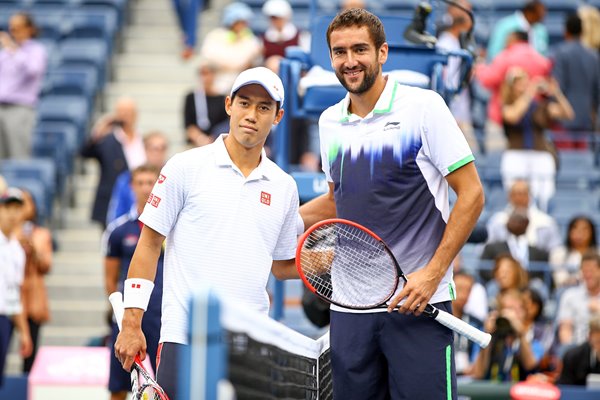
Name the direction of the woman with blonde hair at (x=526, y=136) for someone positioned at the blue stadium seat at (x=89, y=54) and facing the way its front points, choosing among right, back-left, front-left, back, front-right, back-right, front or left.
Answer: front-left

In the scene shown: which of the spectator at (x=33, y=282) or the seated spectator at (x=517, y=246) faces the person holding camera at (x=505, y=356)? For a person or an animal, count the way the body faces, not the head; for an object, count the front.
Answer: the seated spectator at (x=517, y=246)

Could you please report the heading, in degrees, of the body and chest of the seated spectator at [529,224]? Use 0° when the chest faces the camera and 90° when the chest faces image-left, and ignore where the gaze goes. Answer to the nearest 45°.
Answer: approximately 0°

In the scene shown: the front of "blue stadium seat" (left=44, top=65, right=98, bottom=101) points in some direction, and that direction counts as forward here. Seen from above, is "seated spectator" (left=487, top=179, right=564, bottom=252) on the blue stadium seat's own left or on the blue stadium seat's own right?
on the blue stadium seat's own left

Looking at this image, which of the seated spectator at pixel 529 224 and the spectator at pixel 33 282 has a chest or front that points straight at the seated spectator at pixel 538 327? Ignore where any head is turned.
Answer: the seated spectator at pixel 529 224

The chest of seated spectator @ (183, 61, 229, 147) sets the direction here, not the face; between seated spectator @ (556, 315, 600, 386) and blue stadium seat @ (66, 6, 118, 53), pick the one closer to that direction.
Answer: the seated spectator

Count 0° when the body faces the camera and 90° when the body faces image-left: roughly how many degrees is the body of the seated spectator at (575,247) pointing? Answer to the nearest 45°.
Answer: approximately 0°

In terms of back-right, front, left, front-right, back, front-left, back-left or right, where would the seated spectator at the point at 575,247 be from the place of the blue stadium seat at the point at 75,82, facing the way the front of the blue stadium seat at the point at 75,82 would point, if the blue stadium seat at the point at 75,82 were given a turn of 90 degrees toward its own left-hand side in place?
front-right
